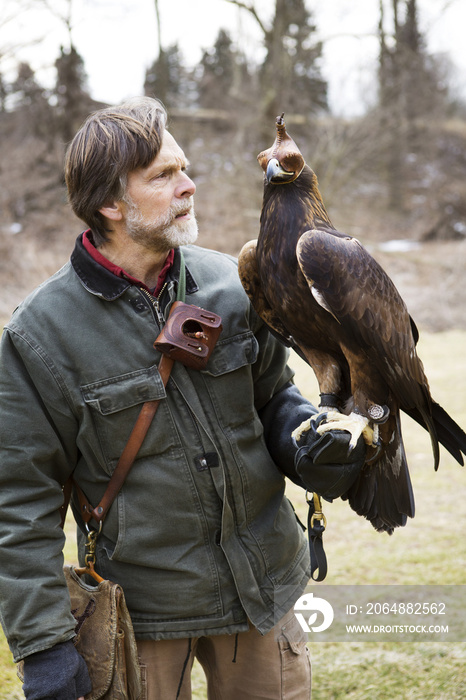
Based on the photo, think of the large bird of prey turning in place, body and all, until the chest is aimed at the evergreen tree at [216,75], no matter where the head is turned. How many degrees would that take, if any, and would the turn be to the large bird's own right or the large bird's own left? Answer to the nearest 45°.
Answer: approximately 135° to the large bird's own right

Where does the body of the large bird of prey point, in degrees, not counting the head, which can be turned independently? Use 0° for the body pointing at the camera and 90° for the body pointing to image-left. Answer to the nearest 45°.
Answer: approximately 45°

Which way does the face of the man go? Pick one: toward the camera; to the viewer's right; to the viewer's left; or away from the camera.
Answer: to the viewer's right
